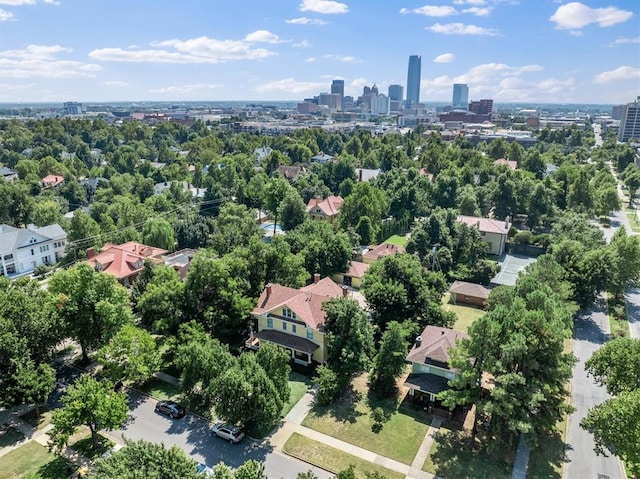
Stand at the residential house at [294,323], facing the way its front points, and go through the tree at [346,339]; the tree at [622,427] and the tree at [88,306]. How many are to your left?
2

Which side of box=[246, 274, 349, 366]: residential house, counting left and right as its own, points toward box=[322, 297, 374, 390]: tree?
left

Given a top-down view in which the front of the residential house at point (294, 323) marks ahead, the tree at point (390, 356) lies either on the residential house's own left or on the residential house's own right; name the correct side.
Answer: on the residential house's own left

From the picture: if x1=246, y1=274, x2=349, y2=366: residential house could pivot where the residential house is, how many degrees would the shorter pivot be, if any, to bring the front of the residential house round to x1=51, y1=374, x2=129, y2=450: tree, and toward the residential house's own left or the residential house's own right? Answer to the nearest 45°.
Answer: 0° — it already faces it

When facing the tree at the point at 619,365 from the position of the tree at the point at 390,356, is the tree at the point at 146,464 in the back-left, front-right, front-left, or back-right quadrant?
back-right

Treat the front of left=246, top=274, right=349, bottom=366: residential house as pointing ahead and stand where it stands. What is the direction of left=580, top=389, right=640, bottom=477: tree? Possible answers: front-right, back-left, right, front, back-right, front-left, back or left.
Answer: left

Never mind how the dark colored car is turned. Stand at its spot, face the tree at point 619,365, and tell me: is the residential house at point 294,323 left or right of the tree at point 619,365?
left

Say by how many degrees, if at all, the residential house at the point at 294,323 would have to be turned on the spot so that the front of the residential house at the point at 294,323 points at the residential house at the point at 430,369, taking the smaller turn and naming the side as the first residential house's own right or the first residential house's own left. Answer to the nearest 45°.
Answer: approximately 90° to the first residential house's own left

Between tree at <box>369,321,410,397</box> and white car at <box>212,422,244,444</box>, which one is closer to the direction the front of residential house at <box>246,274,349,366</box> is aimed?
the white car

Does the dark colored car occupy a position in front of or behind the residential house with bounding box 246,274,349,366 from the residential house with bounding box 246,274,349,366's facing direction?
in front

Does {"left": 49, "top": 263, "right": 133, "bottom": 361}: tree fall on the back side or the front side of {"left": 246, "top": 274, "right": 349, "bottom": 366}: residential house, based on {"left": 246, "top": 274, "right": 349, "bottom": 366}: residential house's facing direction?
on the front side

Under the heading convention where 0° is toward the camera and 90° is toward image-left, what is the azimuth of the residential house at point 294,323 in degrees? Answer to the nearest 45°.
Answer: approximately 45°
